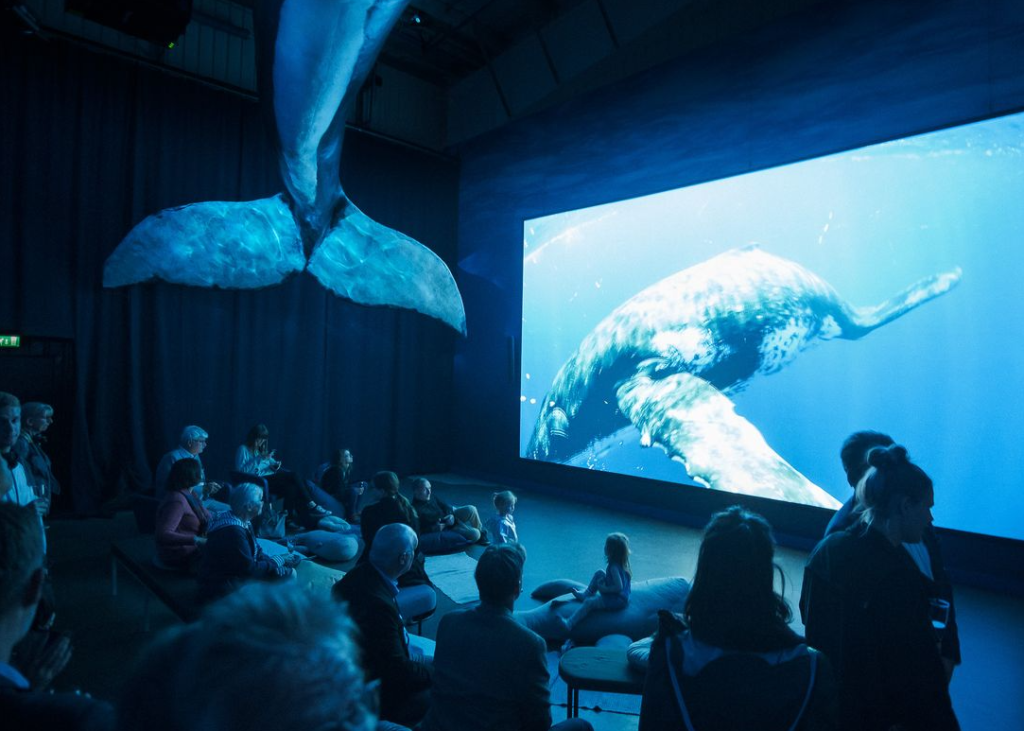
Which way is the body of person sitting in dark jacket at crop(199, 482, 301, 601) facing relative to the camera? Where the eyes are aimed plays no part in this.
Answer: to the viewer's right

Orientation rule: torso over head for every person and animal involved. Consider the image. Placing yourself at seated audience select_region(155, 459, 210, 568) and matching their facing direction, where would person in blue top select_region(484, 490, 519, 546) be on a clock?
person in blue top select_region(484, 490, 519, 546) is roughly at 12 o'clock from seated audience select_region(155, 459, 210, 568).

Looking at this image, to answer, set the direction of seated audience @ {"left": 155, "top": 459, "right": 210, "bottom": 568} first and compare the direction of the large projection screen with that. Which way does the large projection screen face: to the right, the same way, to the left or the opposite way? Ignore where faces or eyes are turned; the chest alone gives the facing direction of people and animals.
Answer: the opposite way

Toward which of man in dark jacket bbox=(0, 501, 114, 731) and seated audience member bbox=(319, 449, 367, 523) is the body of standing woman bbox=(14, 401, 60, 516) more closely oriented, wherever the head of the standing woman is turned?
the seated audience member

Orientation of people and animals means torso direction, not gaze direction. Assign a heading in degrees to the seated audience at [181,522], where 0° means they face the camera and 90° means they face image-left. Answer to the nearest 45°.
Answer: approximately 270°

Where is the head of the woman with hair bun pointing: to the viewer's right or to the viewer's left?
to the viewer's right

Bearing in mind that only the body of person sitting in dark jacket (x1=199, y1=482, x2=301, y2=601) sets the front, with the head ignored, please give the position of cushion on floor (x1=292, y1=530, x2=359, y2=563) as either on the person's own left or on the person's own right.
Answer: on the person's own left

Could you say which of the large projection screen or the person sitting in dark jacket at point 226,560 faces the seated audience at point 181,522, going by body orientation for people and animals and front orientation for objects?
the large projection screen

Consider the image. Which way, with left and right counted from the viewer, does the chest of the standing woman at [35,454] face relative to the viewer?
facing to the right of the viewer

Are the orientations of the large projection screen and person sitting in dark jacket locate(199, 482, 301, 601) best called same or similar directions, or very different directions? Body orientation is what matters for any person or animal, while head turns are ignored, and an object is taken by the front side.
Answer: very different directions
